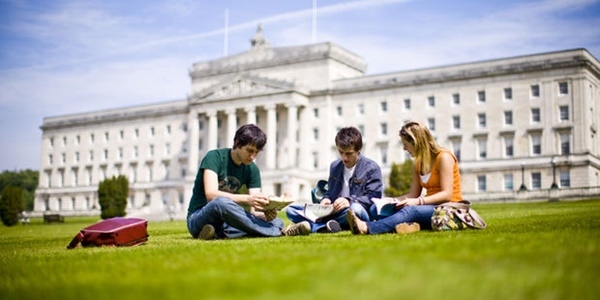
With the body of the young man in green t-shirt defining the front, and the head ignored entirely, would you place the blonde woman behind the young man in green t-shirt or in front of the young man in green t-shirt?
in front

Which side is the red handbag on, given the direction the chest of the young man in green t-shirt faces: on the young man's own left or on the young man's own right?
on the young man's own right

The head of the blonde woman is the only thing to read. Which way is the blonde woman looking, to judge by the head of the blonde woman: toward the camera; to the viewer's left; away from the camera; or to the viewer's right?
to the viewer's left

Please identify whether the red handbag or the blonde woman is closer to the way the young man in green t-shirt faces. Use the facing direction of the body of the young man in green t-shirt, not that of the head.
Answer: the blonde woman

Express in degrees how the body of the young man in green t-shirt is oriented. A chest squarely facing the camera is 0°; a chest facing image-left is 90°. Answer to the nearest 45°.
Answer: approximately 315°
